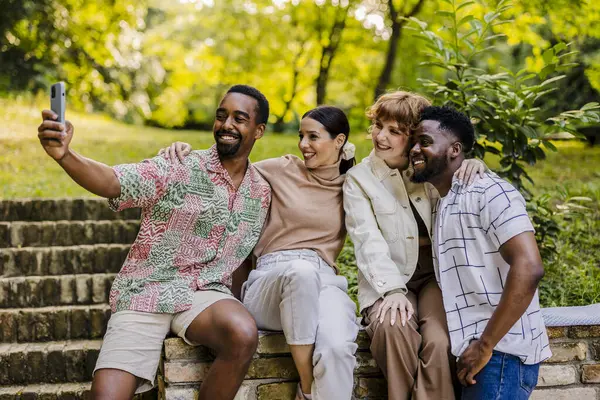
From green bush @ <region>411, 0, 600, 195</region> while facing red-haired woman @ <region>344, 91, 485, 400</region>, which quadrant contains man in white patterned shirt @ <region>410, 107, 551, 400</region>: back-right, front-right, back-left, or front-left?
front-left

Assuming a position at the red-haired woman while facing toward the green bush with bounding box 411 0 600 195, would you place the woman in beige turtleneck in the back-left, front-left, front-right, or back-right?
back-left

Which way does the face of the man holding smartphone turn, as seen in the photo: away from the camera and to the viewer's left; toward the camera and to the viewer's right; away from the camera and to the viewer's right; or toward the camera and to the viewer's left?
toward the camera and to the viewer's left

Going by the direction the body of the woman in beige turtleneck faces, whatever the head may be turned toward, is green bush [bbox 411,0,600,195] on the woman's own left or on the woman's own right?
on the woman's own left

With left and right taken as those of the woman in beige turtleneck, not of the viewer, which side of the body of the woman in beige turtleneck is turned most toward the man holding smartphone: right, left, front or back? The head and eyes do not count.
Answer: right

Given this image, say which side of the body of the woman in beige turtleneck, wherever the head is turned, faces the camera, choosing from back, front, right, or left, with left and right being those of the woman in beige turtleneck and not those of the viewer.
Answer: front

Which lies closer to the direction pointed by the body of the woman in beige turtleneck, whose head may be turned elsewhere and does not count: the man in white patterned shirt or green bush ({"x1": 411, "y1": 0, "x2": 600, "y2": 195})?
the man in white patterned shirt

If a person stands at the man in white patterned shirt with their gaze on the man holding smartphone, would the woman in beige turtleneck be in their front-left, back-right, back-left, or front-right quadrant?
front-right

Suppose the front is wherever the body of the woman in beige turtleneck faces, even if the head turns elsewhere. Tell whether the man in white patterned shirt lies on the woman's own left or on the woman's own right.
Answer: on the woman's own left

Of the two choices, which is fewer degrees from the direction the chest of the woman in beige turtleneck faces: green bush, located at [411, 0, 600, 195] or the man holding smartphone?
the man holding smartphone

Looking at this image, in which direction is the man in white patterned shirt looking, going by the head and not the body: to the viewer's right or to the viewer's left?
to the viewer's left

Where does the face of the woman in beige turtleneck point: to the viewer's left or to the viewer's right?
to the viewer's left
